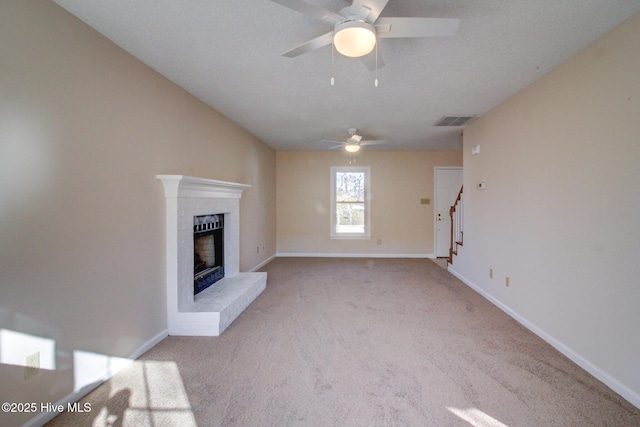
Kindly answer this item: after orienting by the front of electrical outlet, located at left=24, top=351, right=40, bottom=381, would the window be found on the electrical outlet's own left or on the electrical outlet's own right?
on the electrical outlet's own left

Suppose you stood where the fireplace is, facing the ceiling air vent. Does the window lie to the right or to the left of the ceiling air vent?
left

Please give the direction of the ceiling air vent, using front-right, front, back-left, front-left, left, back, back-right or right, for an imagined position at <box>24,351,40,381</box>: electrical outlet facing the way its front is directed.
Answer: front-left

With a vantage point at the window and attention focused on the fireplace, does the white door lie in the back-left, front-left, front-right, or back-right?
back-left

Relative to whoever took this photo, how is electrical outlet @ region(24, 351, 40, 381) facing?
facing the viewer and to the right of the viewer

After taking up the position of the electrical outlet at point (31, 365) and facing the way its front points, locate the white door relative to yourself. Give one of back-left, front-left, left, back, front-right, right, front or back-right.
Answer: front-left
